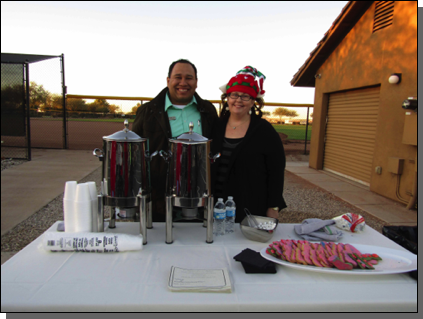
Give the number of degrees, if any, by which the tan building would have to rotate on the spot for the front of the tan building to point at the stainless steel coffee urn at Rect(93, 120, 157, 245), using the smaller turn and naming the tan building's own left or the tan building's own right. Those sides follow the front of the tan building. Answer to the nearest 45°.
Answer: approximately 45° to the tan building's own left

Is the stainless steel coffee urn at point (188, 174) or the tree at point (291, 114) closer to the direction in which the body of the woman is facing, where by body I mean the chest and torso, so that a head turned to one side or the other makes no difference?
the stainless steel coffee urn

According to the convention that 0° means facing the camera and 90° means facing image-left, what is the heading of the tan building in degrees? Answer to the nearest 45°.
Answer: approximately 45°
